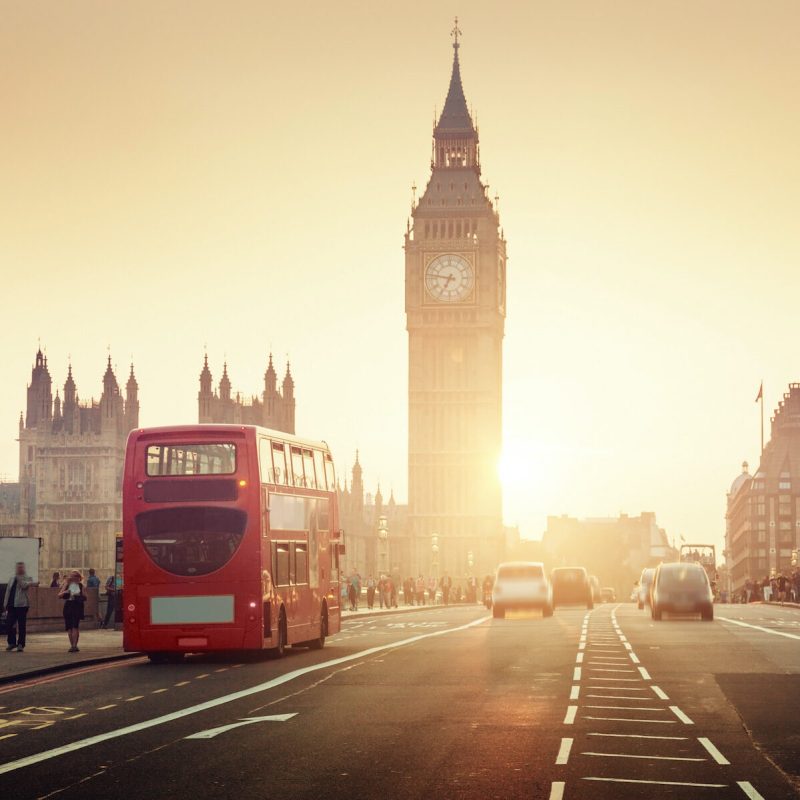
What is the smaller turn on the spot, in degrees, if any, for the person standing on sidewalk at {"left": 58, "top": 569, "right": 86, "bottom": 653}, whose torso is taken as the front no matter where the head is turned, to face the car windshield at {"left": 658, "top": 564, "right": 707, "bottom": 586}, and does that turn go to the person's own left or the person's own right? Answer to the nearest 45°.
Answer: approximately 135° to the person's own left

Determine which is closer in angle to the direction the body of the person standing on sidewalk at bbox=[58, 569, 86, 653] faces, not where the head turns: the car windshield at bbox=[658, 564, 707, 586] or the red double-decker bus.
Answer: the red double-decker bus

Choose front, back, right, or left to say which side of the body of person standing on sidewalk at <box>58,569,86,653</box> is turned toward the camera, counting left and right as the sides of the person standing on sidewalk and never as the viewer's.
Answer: front

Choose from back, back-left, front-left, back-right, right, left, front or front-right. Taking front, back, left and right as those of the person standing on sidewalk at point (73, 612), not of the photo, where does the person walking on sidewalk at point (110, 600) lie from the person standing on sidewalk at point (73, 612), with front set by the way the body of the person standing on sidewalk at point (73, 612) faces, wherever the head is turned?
back

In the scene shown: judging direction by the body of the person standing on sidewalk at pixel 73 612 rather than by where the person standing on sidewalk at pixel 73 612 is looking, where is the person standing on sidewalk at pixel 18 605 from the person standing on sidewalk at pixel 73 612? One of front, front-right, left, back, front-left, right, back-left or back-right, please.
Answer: right

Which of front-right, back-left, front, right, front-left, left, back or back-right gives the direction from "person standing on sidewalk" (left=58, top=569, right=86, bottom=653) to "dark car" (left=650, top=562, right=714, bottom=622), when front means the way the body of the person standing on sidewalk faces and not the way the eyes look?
back-left

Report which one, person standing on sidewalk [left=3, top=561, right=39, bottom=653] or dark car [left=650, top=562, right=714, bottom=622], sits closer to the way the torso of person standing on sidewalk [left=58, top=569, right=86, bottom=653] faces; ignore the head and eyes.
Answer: the person standing on sidewalk
